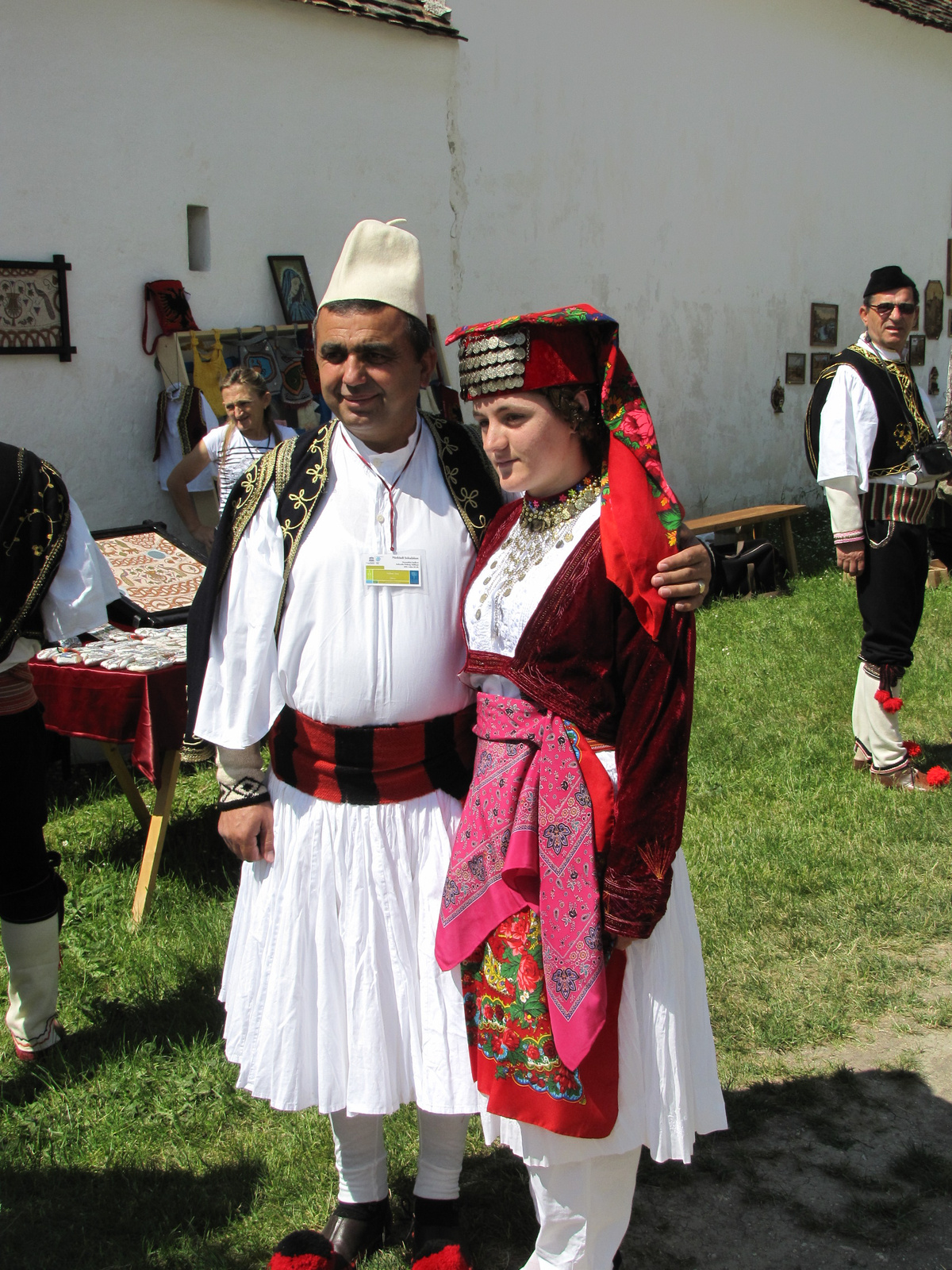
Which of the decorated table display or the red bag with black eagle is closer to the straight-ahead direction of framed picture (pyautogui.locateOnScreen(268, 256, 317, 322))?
the decorated table display

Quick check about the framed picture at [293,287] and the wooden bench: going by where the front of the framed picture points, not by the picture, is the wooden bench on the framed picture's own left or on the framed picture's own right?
on the framed picture's own left

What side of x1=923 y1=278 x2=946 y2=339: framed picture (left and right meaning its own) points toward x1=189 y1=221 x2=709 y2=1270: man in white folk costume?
front

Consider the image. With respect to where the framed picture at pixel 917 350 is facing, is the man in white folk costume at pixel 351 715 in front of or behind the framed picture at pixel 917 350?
in front

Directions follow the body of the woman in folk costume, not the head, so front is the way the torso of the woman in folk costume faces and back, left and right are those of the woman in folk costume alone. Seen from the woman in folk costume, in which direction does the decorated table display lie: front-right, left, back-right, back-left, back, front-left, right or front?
right

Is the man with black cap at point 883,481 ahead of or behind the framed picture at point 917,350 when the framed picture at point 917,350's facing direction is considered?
ahead
